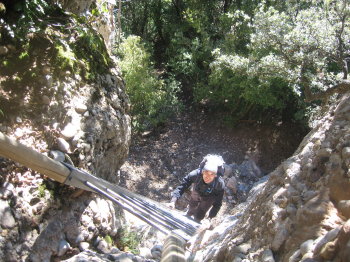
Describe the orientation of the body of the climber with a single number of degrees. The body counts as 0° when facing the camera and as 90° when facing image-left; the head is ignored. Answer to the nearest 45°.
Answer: approximately 0°
